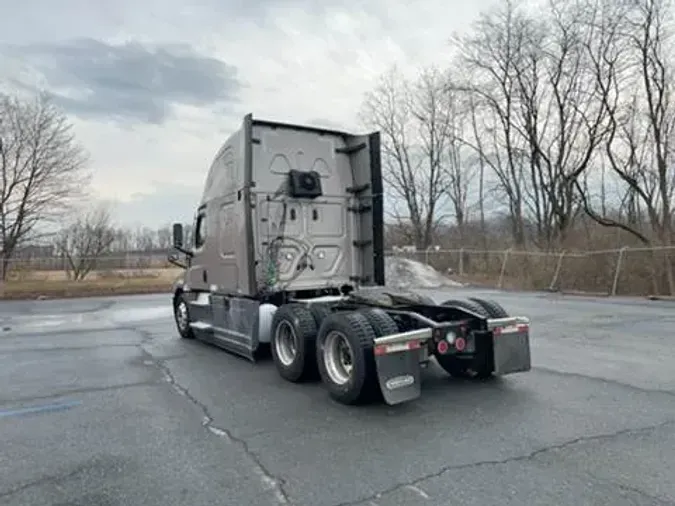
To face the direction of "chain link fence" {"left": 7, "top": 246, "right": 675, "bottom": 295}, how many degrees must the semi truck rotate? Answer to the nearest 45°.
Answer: approximately 90° to its right

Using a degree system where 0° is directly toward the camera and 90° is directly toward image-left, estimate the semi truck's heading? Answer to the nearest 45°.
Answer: approximately 135°
